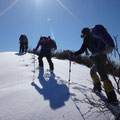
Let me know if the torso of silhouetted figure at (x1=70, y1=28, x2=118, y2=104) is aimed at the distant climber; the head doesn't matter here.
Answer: yes

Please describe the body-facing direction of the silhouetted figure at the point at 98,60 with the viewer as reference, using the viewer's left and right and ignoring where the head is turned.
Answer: facing away from the viewer and to the left of the viewer
